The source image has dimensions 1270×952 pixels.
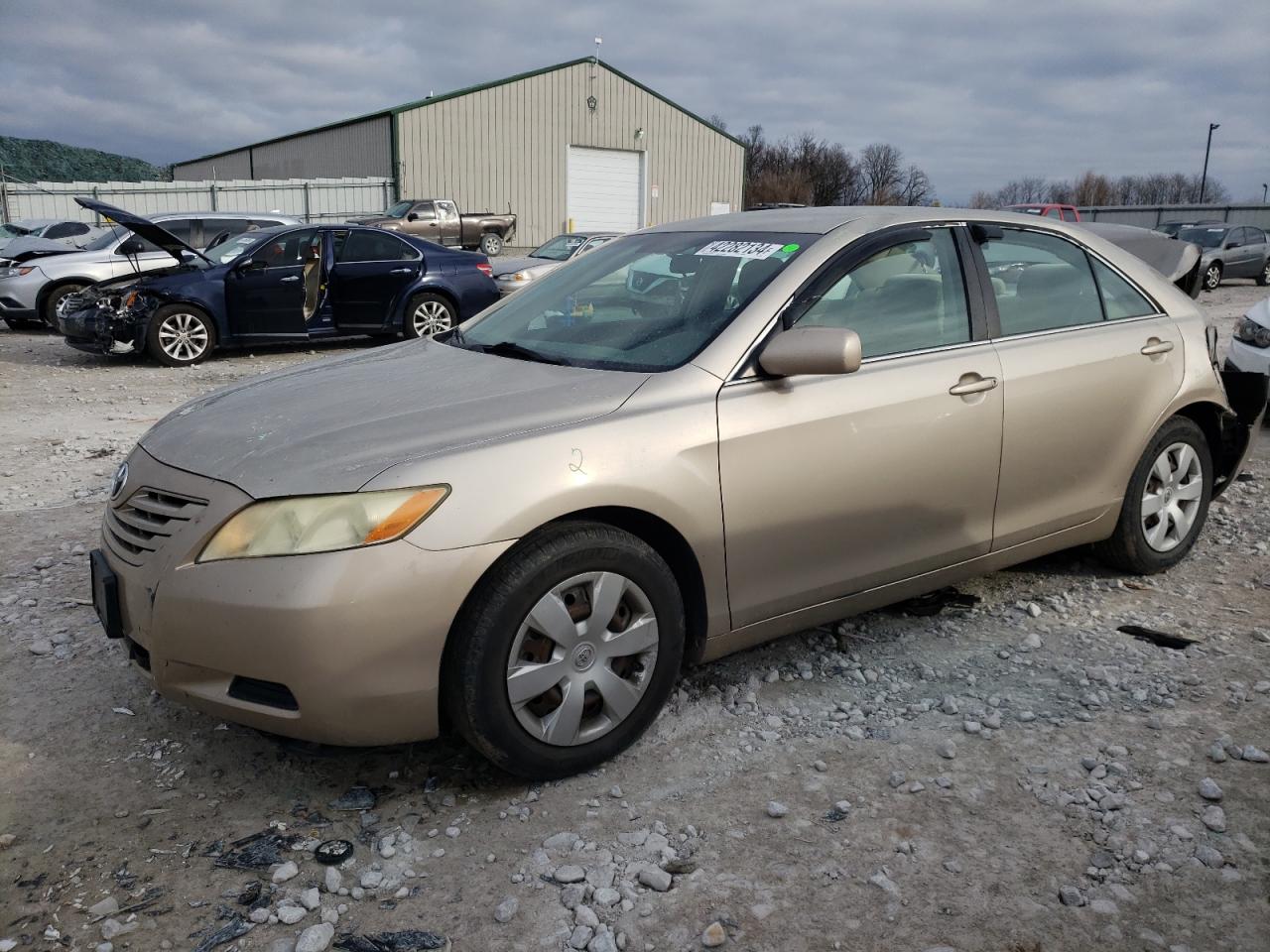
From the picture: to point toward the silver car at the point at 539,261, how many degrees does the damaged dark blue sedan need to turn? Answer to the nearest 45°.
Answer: approximately 135° to its right

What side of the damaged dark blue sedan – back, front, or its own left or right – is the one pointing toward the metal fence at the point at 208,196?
right

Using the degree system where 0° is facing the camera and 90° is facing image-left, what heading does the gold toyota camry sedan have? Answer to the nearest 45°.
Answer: approximately 45°

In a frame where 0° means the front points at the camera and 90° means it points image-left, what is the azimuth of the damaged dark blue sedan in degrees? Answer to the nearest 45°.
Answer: approximately 90°

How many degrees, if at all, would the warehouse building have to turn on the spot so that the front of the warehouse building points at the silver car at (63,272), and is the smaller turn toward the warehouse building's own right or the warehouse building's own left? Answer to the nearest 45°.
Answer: approximately 45° to the warehouse building's own right

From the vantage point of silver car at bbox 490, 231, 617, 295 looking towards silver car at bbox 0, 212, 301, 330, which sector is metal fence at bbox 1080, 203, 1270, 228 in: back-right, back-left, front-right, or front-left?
back-right

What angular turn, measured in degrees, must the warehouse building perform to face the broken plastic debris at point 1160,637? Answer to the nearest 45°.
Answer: approximately 45° to its right

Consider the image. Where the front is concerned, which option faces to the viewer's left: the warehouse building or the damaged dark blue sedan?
the damaged dark blue sedan

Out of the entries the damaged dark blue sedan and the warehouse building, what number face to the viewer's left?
1

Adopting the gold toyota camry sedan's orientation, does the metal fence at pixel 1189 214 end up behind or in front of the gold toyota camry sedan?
behind

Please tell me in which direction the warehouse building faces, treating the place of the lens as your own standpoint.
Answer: facing the viewer and to the right of the viewer

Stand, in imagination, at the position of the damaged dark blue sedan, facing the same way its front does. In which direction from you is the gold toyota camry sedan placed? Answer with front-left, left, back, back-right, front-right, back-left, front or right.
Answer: left

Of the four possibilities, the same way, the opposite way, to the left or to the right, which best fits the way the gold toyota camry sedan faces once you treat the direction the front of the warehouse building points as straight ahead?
to the right
